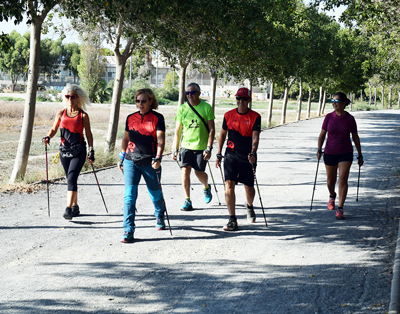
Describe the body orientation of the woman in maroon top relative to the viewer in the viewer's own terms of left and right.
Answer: facing the viewer

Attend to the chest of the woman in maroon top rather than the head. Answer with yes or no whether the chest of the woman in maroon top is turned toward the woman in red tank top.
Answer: no

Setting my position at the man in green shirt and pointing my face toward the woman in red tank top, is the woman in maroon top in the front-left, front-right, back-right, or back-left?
back-left

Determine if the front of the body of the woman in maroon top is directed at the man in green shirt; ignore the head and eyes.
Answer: no

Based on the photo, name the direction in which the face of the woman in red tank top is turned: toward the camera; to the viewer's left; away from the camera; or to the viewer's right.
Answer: toward the camera

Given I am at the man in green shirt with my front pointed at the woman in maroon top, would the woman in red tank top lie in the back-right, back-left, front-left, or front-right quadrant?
back-right
